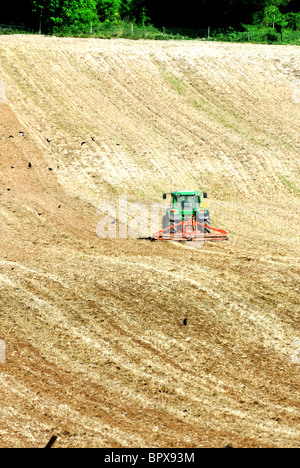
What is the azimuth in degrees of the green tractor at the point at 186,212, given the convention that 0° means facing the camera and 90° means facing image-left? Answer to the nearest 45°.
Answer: approximately 180°
